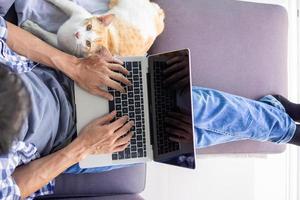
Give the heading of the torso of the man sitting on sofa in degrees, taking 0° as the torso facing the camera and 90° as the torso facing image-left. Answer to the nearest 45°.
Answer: approximately 270°
